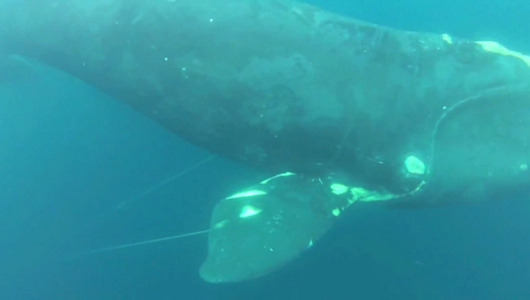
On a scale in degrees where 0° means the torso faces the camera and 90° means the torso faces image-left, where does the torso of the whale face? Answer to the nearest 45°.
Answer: approximately 270°
